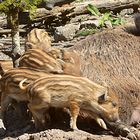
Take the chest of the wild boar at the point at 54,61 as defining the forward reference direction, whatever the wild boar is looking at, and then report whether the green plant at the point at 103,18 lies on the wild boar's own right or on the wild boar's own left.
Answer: on the wild boar's own left

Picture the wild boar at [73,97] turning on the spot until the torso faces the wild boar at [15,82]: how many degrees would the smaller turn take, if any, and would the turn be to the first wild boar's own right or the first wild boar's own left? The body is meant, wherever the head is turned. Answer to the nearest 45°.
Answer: approximately 135° to the first wild boar's own left

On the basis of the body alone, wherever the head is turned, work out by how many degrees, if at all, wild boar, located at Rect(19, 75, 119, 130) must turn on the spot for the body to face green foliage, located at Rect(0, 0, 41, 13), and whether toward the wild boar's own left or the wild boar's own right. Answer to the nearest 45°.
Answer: approximately 90° to the wild boar's own left

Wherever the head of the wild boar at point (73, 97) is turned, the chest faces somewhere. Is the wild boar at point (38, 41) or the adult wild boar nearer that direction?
the adult wild boar

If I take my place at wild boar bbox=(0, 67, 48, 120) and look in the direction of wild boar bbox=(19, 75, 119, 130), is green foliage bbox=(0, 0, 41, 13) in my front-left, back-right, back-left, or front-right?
back-left

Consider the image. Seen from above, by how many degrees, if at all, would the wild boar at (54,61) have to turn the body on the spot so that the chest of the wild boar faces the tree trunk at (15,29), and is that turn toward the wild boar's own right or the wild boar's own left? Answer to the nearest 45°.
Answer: approximately 90° to the wild boar's own left

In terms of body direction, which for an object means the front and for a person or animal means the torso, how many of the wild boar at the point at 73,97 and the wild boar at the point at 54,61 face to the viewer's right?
2

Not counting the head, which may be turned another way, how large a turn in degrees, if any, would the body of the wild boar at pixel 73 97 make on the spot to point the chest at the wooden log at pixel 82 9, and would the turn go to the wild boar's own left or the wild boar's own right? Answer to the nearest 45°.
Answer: approximately 90° to the wild boar's own left

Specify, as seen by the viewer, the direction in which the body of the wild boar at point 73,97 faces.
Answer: to the viewer's right

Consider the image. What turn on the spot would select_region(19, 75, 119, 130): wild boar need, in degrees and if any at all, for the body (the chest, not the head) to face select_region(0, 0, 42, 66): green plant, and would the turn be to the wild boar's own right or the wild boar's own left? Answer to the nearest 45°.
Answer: approximately 90° to the wild boar's own left

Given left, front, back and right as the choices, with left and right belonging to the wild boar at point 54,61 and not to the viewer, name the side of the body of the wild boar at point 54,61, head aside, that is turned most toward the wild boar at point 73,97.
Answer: right

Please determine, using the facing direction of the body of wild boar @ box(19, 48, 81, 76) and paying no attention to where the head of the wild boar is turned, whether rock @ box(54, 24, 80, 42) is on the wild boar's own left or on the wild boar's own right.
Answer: on the wild boar's own left

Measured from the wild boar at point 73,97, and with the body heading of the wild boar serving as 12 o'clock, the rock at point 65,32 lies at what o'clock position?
The rock is roughly at 9 o'clock from the wild boar.

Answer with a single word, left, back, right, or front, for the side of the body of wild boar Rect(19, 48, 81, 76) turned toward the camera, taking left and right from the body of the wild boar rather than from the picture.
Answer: right
